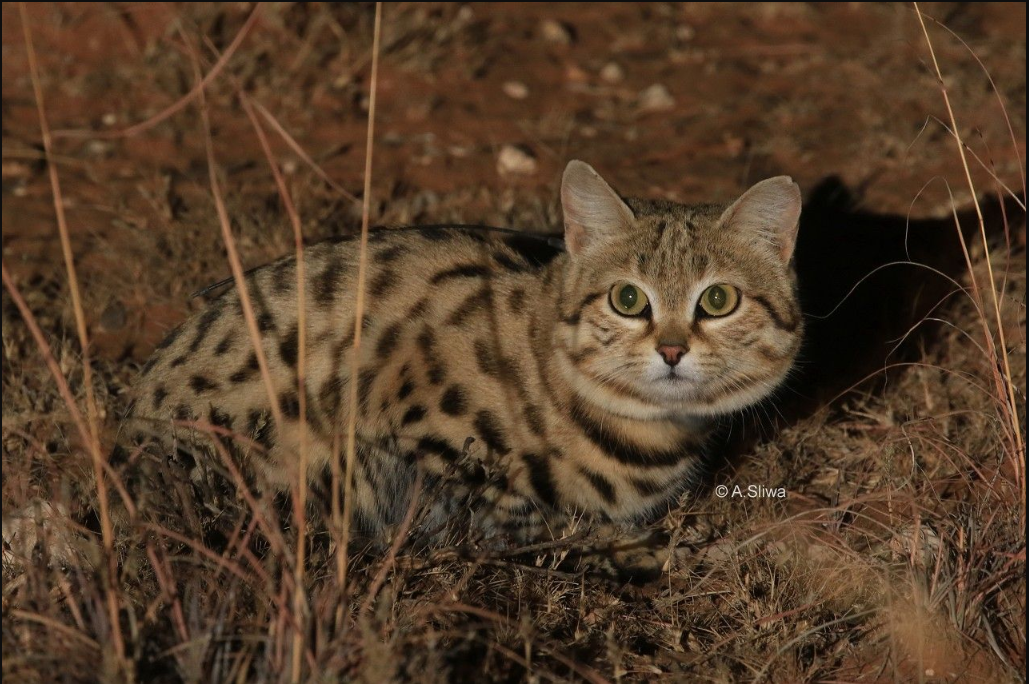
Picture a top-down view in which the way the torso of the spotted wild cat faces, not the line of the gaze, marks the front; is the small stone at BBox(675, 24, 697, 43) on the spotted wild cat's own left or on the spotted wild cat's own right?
on the spotted wild cat's own left

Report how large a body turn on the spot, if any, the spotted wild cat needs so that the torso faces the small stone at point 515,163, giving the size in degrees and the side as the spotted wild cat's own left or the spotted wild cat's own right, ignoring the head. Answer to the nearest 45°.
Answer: approximately 135° to the spotted wild cat's own left

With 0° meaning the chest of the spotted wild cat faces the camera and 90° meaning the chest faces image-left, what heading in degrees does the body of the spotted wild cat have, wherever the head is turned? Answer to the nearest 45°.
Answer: approximately 315°

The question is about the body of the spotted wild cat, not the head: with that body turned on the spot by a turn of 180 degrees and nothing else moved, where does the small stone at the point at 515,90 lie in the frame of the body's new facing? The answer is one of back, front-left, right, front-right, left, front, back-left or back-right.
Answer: front-right

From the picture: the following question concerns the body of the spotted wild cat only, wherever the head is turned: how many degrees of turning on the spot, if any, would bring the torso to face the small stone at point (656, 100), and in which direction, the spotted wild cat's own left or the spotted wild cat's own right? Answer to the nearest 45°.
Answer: approximately 135° to the spotted wild cat's own left

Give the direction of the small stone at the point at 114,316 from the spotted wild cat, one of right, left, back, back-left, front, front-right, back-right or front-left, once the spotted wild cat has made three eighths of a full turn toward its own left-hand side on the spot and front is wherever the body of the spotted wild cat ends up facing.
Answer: front-left

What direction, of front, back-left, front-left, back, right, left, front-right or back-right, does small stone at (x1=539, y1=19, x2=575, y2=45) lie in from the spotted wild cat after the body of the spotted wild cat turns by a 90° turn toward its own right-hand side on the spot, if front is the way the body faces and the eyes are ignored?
back-right
